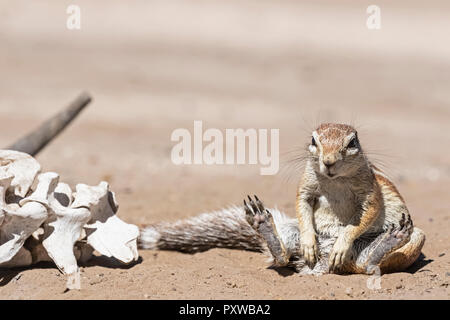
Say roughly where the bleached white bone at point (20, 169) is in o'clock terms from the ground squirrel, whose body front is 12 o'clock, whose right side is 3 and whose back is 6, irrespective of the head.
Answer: The bleached white bone is roughly at 3 o'clock from the ground squirrel.

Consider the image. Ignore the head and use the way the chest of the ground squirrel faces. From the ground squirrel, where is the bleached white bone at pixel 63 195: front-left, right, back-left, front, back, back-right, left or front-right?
right

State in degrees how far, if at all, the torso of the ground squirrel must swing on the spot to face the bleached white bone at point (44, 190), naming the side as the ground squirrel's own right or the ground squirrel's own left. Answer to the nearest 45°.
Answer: approximately 90° to the ground squirrel's own right

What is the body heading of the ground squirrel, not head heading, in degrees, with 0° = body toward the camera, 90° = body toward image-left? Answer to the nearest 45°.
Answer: approximately 0°

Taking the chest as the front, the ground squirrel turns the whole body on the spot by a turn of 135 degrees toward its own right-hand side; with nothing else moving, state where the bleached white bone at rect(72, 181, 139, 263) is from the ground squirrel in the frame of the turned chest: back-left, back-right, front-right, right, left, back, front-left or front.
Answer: front-left

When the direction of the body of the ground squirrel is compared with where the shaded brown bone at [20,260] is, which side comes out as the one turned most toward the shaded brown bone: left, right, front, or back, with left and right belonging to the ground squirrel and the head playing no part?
right

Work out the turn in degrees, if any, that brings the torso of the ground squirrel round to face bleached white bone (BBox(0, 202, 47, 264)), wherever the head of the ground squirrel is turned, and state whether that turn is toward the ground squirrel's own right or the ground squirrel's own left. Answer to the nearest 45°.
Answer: approximately 90° to the ground squirrel's own right

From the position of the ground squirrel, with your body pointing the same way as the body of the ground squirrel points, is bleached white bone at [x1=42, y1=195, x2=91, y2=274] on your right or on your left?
on your right

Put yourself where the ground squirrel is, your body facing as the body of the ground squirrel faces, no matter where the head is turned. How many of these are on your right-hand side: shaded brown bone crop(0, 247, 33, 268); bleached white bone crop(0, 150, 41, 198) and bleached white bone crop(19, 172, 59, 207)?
3
